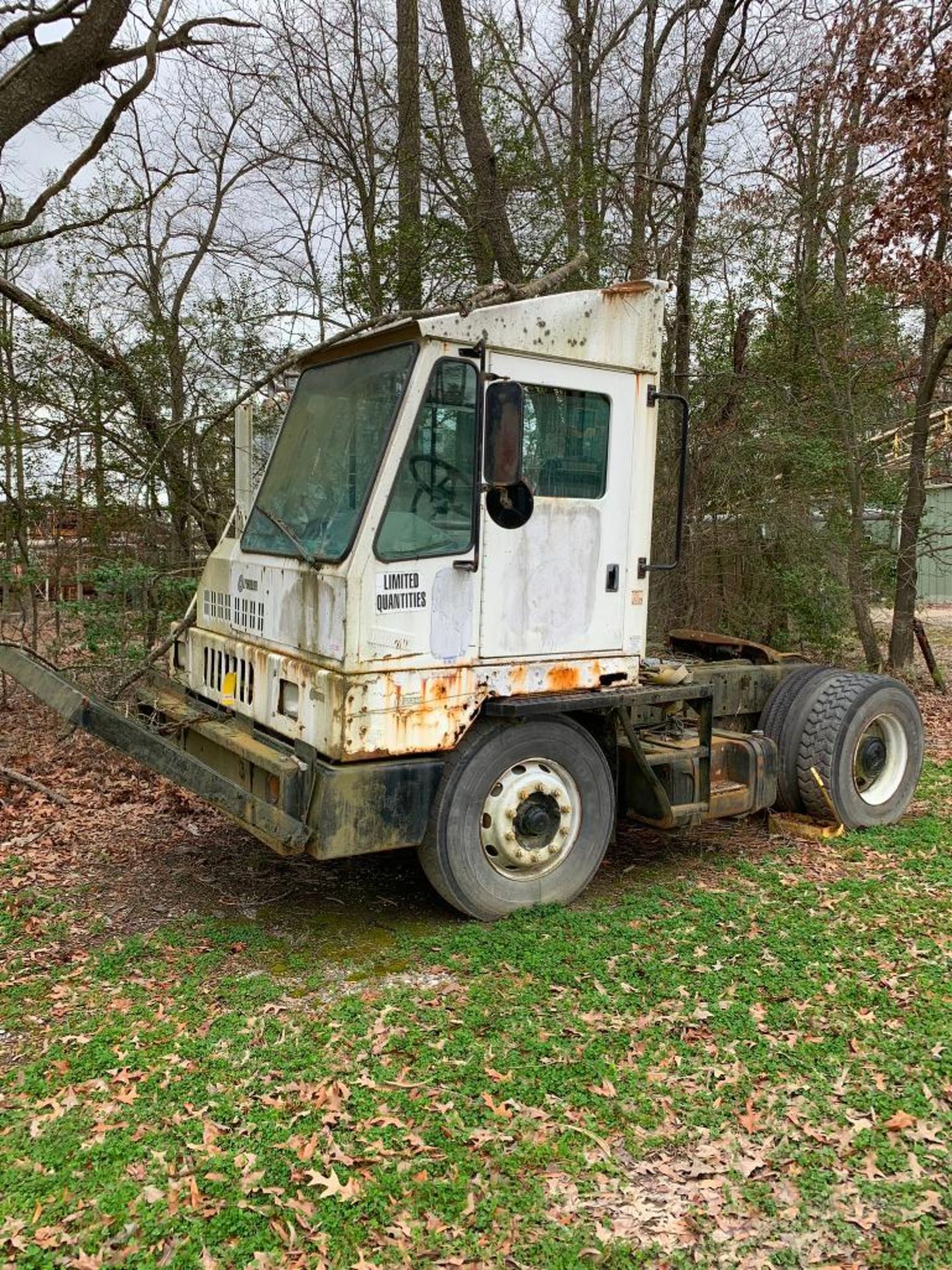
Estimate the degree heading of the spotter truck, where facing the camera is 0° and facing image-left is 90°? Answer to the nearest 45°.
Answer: approximately 45°

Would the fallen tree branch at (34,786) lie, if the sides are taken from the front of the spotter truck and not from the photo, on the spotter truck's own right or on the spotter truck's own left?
on the spotter truck's own right
